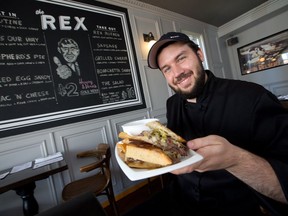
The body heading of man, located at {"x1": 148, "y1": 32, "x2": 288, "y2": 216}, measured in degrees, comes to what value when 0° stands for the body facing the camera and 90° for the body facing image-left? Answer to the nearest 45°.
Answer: approximately 45°

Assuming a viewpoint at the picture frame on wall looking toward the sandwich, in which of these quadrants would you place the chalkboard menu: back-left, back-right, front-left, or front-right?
front-right

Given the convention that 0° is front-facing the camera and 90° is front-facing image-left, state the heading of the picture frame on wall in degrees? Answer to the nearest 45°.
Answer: approximately 45°

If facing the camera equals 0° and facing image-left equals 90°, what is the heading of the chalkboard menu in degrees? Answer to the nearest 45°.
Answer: approximately 315°

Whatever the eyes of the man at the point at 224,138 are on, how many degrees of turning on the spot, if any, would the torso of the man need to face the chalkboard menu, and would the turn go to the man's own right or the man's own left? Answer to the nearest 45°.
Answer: approximately 90° to the man's own right

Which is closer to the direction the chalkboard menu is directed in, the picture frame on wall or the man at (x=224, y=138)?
the man

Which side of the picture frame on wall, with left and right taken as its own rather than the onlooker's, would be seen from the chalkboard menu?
front

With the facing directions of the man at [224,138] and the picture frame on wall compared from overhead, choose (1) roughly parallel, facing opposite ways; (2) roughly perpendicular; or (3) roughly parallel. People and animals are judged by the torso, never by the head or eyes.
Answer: roughly parallel

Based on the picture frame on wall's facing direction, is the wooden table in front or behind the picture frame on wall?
in front

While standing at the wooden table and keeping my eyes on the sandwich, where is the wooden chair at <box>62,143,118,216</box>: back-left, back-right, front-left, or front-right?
front-left

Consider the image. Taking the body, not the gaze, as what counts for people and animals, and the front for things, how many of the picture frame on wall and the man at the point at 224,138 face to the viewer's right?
0
